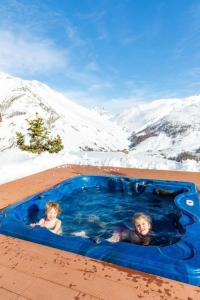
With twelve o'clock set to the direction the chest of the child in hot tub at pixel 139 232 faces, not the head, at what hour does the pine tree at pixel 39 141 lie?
The pine tree is roughly at 5 o'clock from the child in hot tub.

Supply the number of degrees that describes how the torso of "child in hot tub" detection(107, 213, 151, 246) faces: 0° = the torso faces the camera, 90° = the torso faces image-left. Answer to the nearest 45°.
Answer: approximately 0°

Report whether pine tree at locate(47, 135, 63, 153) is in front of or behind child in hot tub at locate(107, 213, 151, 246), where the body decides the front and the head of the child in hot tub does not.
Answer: behind

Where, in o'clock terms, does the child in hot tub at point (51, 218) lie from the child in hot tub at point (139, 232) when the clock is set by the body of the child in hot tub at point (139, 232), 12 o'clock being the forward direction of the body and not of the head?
the child in hot tub at point (51, 218) is roughly at 3 o'clock from the child in hot tub at point (139, 232).
